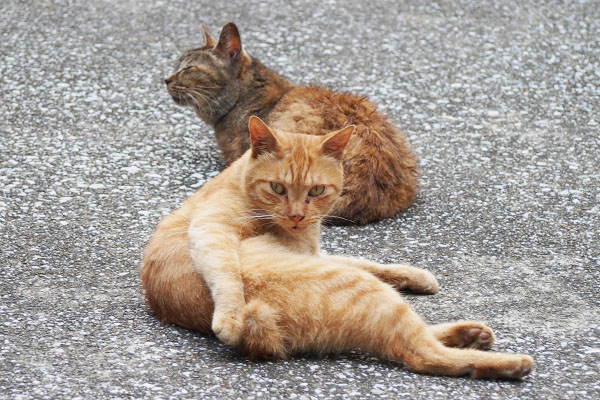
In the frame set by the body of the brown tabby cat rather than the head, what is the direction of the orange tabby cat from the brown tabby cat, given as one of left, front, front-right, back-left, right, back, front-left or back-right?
left

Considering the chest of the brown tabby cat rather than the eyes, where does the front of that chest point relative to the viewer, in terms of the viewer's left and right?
facing to the left of the viewer
